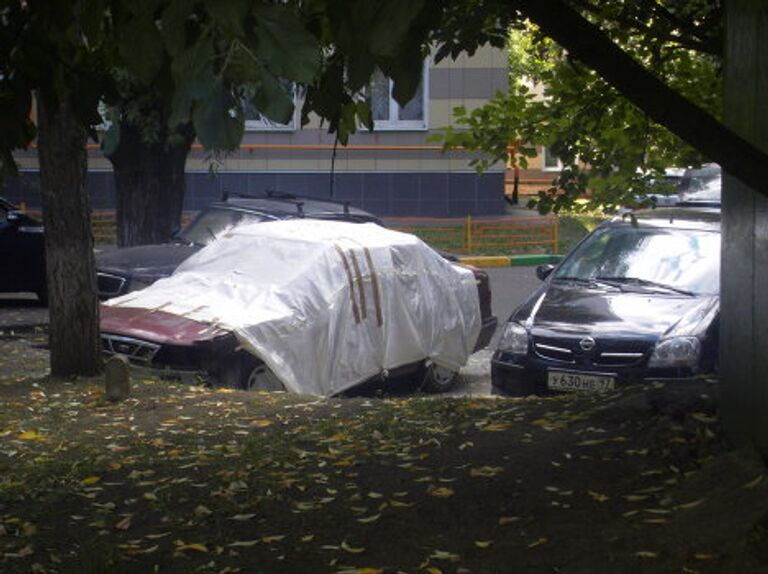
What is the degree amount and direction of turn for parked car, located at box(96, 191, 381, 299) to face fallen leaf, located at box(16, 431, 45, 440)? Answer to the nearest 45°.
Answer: approximately 45° to its left

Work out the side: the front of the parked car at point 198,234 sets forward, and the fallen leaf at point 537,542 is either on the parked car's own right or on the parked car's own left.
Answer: on the parked car's own left

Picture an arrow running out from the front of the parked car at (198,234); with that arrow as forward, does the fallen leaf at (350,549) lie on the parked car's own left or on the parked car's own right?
on the parked car's own left

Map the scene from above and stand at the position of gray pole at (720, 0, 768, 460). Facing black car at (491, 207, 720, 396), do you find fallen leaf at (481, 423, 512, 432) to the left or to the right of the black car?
left

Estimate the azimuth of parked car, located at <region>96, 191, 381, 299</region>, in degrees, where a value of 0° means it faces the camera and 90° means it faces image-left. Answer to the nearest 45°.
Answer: approximately 45°

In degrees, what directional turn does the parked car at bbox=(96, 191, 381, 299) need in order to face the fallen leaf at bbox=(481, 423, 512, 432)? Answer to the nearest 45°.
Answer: approximately 45° to its left

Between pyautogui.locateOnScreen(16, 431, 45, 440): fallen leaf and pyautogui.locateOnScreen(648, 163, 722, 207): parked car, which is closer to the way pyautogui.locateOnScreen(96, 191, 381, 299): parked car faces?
the fallen leaf

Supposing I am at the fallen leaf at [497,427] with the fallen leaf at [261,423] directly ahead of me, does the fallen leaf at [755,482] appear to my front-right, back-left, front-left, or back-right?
back-left

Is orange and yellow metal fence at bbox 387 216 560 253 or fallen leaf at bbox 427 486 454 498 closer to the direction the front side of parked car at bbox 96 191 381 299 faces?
the fallen leaf

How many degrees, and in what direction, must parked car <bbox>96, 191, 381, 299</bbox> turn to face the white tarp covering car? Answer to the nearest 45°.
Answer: approximately 45° to its left

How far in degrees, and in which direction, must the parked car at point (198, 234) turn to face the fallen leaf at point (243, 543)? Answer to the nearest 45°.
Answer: approximately 45° to its left
